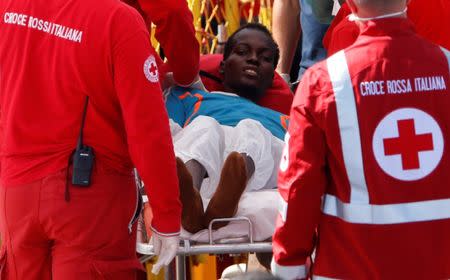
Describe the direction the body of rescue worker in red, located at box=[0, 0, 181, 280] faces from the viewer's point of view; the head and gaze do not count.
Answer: away from the camera

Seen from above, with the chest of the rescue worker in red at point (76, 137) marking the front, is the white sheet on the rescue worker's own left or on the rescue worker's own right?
on the rescue worker's own right

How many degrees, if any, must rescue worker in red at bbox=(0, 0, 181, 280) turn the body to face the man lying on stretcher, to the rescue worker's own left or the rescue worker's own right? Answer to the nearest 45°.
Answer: approximately 45° to the rescue worker's own right
